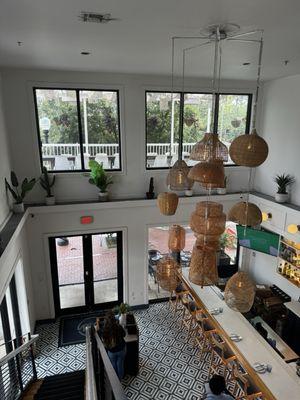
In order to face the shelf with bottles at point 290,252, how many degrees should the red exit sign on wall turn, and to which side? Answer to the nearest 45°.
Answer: approximately 90° to its left

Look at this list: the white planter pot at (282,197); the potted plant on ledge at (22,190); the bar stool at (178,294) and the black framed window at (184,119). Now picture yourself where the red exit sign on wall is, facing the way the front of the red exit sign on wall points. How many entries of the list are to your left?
3

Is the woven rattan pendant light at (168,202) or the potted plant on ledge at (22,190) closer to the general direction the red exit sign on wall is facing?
the woven rattan pendant light

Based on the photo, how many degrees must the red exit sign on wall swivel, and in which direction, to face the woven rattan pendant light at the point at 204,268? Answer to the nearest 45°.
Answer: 0° — it already faces it

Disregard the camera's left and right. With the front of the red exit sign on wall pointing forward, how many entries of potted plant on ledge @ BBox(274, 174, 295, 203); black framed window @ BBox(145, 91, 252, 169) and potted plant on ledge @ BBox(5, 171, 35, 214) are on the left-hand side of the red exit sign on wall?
2

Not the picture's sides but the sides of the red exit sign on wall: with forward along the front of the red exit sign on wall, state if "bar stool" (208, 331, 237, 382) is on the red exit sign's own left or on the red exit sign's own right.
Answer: on the red exit sign's own left

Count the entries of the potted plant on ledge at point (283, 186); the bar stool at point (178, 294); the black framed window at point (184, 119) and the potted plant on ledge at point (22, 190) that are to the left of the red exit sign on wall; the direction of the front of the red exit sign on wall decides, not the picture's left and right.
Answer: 3

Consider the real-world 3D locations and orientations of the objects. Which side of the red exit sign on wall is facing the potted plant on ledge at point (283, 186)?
left

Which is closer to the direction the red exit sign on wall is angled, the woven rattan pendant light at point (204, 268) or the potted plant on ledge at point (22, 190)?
the woven rattan pendant light

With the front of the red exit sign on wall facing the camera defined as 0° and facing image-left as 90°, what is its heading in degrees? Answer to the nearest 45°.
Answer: approximately 0°

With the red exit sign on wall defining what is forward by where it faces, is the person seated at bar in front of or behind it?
in front

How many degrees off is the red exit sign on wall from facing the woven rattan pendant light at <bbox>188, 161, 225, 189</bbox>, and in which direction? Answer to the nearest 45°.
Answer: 0° — it already faces it

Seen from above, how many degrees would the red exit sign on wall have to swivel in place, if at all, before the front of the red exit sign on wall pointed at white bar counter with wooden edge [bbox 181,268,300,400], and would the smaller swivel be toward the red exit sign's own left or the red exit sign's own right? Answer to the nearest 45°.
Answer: approximately 45° to the red exit sign's own left
